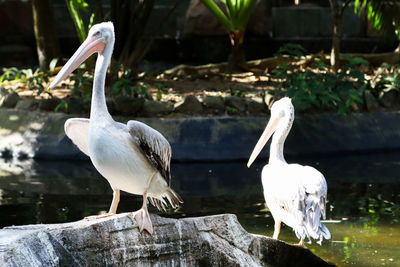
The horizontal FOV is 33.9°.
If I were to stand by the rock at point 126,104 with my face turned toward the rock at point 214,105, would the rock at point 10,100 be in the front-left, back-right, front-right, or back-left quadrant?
back-left

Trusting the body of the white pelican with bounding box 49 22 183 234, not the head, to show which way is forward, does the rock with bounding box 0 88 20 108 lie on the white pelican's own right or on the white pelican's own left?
on the white pelican's own right

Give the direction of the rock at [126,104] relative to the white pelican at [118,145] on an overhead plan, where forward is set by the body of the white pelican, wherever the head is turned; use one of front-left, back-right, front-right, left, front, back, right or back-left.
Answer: back-right

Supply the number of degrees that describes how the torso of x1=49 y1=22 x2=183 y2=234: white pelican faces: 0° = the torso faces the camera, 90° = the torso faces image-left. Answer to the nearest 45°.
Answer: approximately 45°

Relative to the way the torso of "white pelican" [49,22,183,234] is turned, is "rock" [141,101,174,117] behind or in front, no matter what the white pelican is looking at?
behind

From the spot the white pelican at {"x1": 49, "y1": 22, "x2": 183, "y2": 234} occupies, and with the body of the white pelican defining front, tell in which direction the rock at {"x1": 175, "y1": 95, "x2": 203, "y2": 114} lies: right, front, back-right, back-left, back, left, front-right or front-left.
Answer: back-right

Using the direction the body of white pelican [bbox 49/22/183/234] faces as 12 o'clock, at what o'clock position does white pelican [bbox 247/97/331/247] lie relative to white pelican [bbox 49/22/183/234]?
white pelican [bbox 247/97/331/247] is roughly at 7 o'clock from white pelican [bbox 49/22/183/234].

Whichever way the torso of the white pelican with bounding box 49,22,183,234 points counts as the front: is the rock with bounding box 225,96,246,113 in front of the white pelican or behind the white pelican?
behind

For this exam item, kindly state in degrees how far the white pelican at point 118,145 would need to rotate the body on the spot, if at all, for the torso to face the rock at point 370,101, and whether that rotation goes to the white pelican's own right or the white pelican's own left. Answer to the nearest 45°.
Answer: approximately 180°
